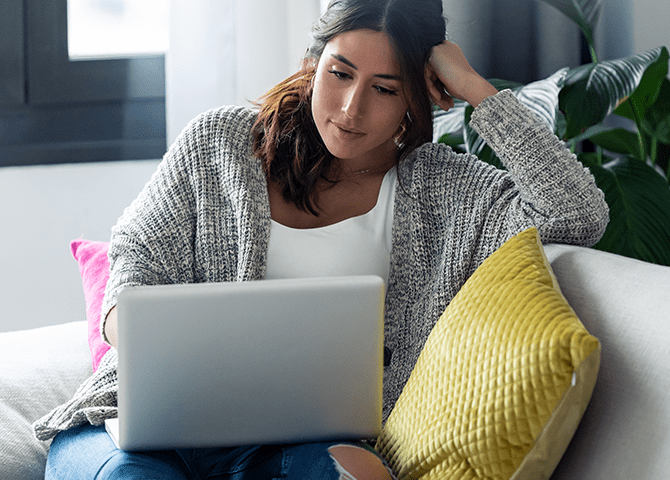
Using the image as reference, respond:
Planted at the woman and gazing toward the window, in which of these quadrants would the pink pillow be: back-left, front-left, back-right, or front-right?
front-left

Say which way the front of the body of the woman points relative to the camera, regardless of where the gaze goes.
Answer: toward the camera

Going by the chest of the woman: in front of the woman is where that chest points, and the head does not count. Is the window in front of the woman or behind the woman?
behind
